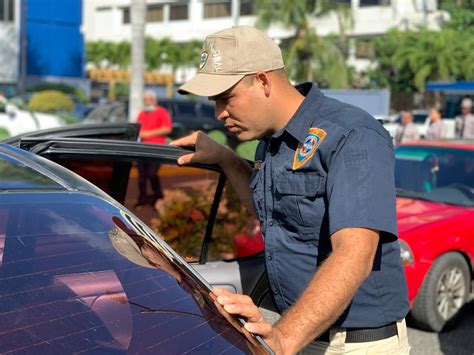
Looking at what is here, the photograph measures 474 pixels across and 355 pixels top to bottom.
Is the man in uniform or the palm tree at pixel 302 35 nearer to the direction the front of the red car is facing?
the man in uniform

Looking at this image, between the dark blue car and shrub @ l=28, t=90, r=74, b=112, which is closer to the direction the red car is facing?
the dark blue car

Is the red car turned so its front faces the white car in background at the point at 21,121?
no

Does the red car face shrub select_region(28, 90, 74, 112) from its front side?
no

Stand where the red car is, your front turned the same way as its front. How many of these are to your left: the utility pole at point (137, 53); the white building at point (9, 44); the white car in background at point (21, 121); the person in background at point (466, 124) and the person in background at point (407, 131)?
0

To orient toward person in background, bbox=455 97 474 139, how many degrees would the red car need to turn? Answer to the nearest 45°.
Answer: approximately 135° to its right

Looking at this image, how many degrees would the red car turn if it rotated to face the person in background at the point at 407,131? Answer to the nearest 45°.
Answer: approximately 135° to its right

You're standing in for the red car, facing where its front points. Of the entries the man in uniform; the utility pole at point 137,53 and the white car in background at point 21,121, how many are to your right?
2

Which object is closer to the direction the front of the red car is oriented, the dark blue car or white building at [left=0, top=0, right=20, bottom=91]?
the dark blue car

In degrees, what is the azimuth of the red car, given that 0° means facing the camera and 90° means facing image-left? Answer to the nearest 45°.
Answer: approximately 45°

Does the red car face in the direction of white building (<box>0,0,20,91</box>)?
no

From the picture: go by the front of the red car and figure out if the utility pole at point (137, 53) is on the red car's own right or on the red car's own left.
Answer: on the red car's own right

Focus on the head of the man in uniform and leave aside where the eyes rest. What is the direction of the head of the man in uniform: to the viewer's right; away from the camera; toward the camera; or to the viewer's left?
to the viewer's left

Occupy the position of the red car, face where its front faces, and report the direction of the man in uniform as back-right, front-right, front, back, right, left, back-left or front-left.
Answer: front-left

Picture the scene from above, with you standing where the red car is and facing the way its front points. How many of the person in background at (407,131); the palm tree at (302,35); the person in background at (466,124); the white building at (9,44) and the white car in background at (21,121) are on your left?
0

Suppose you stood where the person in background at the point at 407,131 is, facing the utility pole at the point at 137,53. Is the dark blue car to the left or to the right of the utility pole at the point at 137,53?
left
